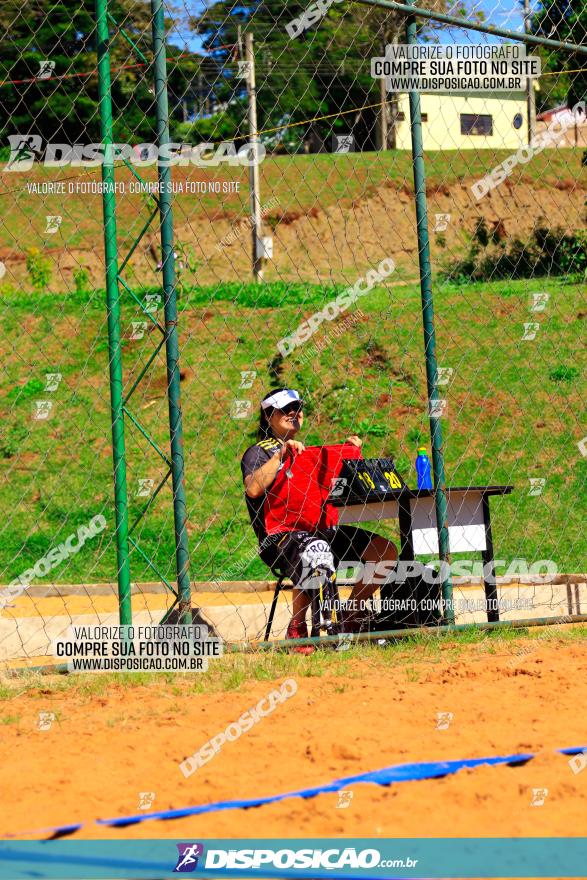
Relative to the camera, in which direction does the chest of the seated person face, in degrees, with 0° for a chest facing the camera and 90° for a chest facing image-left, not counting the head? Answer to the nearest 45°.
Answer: approximately 315°

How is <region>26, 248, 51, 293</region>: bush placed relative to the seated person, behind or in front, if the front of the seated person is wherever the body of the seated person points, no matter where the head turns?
behind

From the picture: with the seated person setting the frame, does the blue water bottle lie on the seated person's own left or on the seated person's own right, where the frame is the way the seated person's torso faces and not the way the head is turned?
on the seated person's own left

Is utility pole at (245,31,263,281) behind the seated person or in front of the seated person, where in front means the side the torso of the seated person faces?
behind

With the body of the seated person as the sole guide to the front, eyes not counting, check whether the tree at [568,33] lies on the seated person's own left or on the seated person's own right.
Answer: on the seated person's own left
